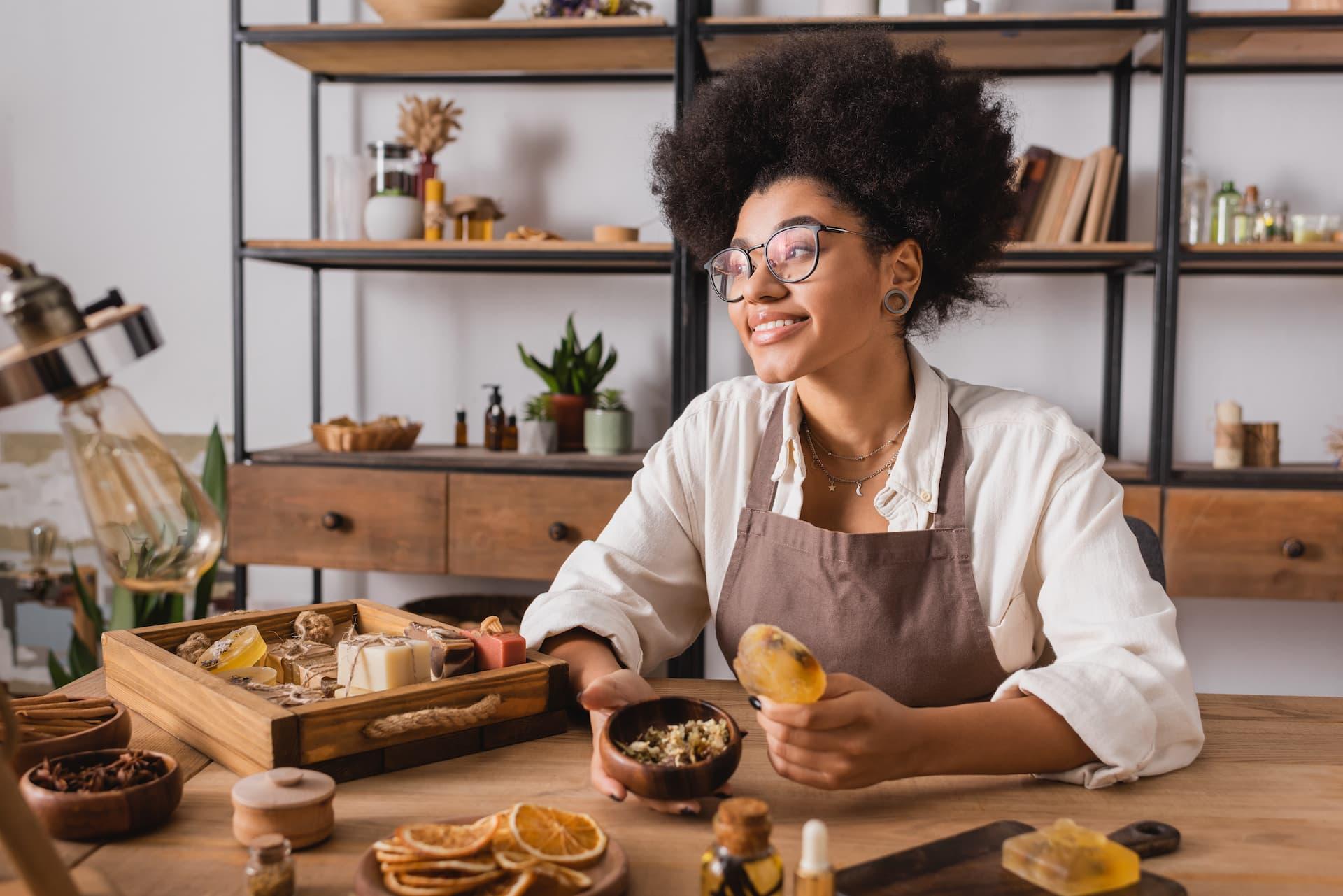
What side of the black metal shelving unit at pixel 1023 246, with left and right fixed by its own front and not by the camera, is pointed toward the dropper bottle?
front

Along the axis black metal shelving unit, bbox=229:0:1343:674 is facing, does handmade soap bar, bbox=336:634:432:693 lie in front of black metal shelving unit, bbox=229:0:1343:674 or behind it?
in front

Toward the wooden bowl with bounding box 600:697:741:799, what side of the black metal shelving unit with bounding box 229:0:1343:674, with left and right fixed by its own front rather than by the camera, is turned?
front

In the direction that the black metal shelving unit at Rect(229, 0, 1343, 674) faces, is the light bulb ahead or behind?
ahead

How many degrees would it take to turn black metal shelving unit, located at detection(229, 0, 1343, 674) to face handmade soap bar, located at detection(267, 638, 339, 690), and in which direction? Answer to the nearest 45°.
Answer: approximately 45° to its right

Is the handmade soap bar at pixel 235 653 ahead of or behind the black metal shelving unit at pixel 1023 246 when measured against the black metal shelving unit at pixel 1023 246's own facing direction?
ahead

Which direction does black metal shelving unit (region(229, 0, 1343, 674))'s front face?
toward the camera
